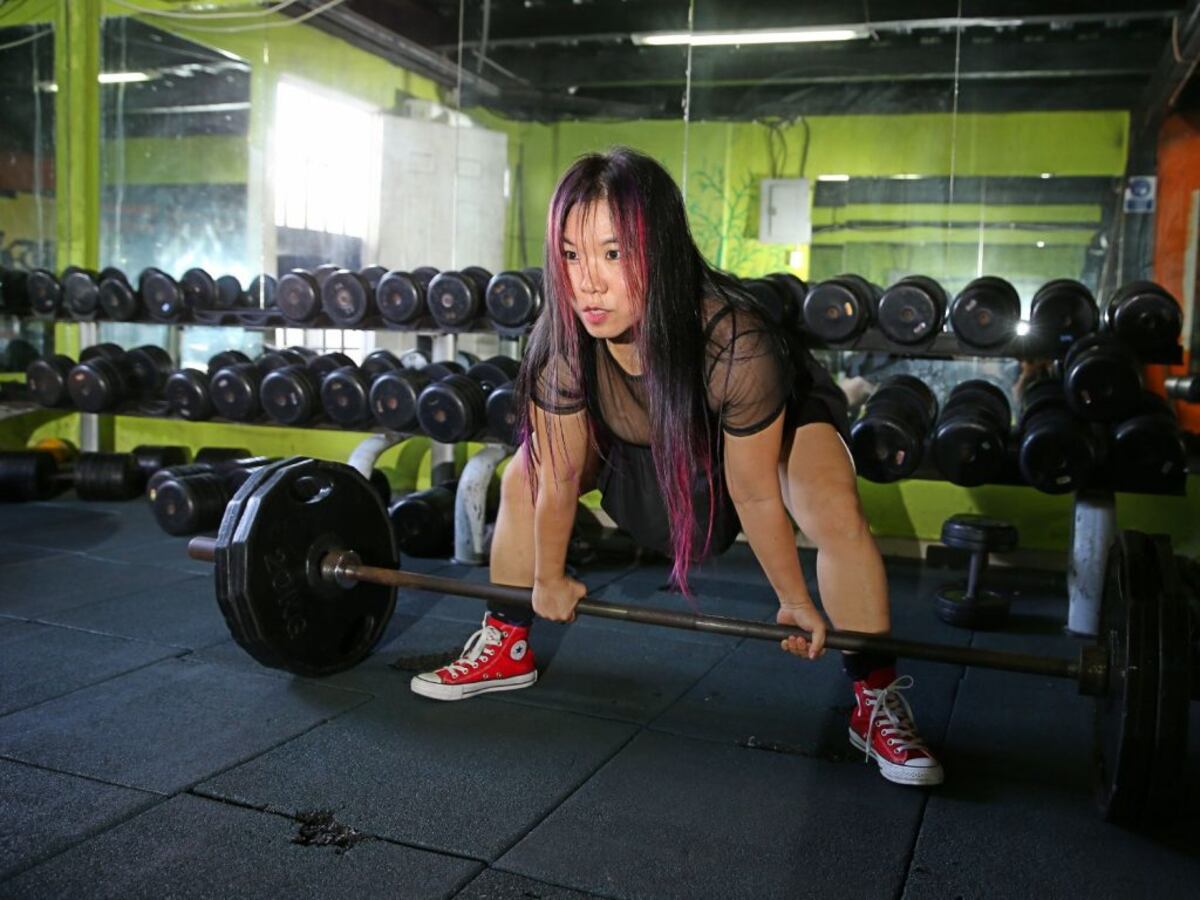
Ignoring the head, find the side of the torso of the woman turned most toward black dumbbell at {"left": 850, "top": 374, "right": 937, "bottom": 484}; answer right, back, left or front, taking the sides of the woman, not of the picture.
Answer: back

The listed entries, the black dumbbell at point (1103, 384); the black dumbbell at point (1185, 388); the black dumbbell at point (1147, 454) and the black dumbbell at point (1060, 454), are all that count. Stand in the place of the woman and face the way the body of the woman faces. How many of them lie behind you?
4

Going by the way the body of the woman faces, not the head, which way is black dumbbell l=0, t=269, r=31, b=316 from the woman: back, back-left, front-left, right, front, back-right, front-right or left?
right

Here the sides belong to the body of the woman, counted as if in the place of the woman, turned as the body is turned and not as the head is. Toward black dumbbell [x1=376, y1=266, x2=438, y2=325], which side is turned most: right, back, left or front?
right

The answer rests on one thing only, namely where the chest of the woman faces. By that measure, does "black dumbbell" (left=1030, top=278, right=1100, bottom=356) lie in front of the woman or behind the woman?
behind

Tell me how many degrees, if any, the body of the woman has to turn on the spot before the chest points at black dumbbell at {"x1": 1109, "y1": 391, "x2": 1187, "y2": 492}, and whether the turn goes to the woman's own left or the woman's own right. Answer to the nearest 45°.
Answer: approximately 180°

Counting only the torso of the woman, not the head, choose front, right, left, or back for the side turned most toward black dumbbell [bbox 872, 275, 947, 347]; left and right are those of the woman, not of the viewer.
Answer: back

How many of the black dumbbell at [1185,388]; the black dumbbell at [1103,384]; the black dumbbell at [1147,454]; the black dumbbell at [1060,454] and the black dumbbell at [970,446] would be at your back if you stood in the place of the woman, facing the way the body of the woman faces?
5

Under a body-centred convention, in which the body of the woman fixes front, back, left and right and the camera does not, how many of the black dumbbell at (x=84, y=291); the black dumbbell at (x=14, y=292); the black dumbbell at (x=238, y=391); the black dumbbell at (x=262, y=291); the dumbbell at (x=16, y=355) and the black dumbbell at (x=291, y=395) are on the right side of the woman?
6

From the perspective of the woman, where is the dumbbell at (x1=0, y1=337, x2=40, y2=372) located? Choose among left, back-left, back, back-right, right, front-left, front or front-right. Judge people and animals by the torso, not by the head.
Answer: right

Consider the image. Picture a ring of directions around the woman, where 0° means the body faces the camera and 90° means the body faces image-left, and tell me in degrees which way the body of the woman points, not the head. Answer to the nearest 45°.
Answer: approximately 45°

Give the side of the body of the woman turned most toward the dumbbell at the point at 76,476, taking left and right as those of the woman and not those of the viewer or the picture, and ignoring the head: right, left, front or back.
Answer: right

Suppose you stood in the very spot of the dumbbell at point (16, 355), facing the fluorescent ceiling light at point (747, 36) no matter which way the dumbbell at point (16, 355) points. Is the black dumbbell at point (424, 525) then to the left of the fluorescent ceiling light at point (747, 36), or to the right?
right

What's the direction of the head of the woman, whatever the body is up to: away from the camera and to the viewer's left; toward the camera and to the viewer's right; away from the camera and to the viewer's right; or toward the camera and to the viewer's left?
toward the camera and to the viewer's left

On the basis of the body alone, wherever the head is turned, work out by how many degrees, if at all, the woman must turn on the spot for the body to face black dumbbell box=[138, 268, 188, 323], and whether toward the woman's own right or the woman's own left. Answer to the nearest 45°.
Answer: approximately 90° to the woman's own right

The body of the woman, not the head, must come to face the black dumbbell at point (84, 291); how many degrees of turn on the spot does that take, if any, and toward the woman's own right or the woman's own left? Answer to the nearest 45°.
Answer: approximately 90° to the woman's own right
